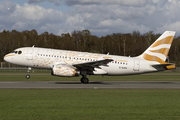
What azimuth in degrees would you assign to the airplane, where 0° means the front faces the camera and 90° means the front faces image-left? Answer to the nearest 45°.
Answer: approximately 90°
